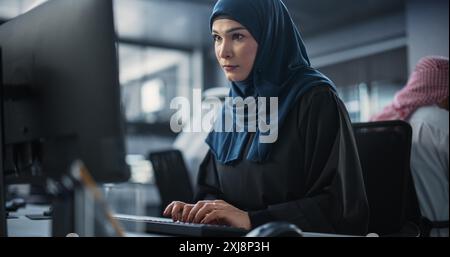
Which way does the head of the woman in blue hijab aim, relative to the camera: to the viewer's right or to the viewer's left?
to the viewer's left

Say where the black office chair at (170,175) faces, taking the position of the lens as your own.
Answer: facing away from the viewer and to the right of the viewer

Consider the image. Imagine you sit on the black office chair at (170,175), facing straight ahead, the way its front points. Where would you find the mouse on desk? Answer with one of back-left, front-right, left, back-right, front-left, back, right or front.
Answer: back-right

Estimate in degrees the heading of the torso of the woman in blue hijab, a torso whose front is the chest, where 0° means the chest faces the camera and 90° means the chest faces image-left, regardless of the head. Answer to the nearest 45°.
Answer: approximately 45°
